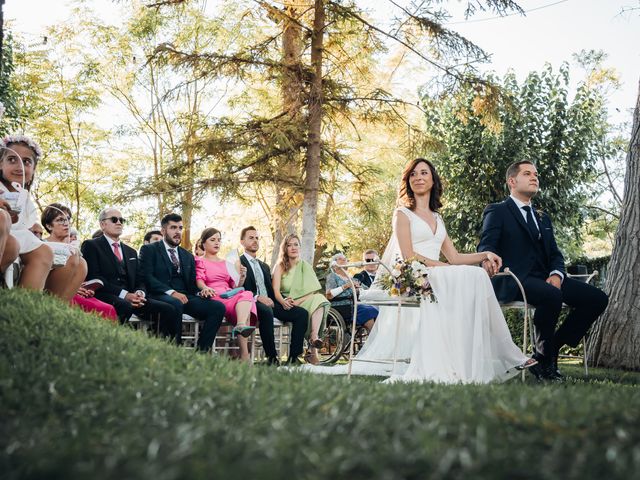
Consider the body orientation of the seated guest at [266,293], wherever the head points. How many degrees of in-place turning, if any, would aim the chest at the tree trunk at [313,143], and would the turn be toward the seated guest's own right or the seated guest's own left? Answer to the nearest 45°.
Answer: approximately 135° to the seated guest's own left

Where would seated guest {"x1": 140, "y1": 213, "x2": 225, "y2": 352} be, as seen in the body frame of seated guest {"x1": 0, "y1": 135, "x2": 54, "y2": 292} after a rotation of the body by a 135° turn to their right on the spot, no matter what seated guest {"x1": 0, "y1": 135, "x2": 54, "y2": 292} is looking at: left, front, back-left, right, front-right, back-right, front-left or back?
back-right

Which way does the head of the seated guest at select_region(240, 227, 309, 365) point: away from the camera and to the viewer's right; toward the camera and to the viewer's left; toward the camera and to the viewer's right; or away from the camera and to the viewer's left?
toward the camera and to the viewer's right

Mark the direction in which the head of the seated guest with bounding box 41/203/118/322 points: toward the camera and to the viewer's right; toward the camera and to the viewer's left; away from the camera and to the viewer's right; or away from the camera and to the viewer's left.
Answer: toward the camera and to the viewer's right

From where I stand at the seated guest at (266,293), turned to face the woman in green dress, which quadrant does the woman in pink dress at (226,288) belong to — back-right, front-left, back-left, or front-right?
back-right

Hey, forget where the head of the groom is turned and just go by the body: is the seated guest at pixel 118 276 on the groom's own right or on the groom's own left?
on the groom's own right
